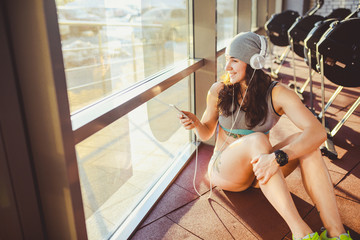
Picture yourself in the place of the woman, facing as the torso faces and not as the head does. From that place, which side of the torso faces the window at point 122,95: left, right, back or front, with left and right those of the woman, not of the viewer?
right

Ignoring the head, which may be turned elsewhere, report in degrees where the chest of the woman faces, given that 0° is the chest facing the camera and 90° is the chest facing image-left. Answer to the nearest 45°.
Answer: approximately 0°
